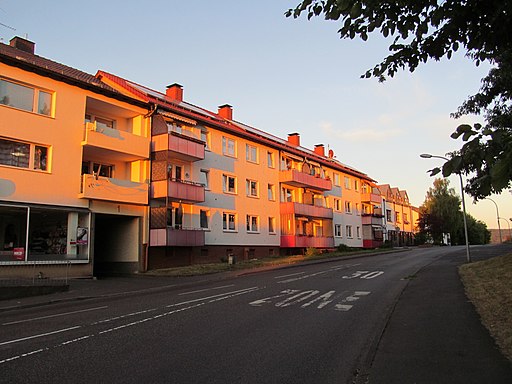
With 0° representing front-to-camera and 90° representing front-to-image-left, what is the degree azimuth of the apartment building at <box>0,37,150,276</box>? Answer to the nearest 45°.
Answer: approximately 315°

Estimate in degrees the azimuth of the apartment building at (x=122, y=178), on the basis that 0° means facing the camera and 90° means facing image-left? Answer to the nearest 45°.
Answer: approximately 315°

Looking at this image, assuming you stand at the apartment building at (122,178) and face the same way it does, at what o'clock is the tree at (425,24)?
The tree is roughly at 1 o'clock from the apartment building.
